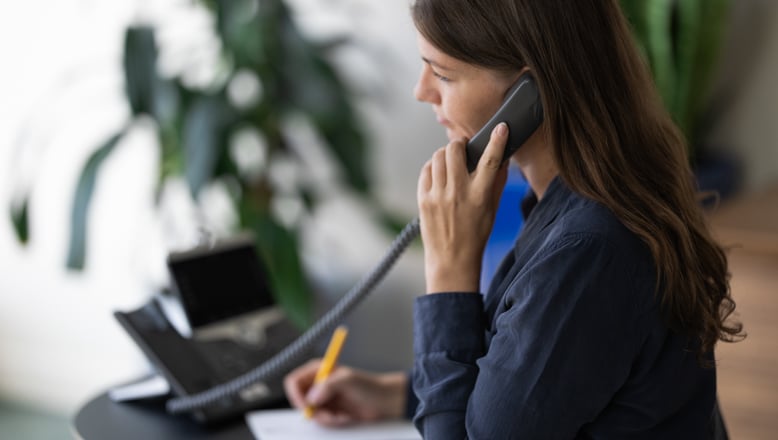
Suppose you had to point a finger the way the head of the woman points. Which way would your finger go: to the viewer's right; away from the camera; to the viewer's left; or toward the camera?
to the viewer's left

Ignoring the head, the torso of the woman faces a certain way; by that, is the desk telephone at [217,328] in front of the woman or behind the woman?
in front

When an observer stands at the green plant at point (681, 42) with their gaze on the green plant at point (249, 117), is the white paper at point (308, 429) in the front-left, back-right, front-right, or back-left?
front-left

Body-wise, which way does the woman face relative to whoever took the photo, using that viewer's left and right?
facing to the left of the viewer

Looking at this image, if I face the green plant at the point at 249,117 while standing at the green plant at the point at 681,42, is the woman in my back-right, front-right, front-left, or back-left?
front-left

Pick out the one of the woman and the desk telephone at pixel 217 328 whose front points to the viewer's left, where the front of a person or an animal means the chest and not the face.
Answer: the woman

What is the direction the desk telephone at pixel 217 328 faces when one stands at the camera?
facing the viewer and to the right of the viewer

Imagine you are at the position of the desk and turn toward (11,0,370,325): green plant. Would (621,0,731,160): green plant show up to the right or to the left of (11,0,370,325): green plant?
right

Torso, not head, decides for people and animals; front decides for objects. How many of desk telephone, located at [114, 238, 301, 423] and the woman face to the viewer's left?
1

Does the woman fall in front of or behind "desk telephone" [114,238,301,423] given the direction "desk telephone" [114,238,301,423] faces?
in front

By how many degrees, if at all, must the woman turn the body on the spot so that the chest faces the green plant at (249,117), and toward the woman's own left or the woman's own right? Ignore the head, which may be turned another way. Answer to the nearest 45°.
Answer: approximately 45° to the woman's own right
